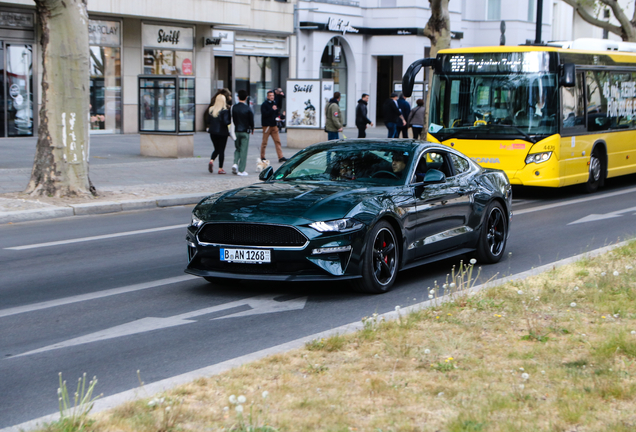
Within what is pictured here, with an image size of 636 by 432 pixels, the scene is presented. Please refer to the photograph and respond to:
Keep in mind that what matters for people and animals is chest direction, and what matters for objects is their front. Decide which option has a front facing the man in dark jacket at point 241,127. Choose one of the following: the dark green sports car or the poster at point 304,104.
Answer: the poster

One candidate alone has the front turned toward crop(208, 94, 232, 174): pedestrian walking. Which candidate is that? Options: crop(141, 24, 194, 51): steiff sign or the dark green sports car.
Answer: the steiff sign

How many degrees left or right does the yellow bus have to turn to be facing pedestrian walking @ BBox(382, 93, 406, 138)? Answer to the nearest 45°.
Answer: approximately 135° to its right

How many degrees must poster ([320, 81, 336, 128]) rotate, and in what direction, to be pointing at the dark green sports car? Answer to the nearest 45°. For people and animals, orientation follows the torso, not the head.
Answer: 0° — it already faces it

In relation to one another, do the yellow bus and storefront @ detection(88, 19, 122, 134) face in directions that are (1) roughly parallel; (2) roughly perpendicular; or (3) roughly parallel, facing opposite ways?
roughly perpendicular

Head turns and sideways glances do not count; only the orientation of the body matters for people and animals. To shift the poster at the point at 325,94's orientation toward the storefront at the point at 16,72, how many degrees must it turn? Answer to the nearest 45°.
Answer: approximately 90° to its right

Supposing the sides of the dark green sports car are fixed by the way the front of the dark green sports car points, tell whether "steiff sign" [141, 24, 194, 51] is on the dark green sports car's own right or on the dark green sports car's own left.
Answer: on the dark green sports car's own right

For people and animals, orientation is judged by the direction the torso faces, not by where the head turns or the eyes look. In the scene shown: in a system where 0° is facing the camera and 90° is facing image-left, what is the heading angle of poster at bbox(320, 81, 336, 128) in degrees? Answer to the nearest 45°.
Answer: approximately 0°
